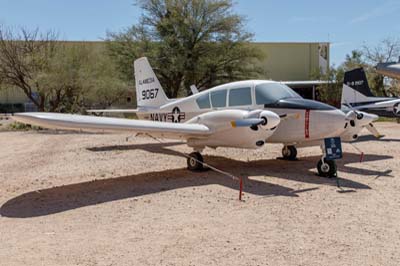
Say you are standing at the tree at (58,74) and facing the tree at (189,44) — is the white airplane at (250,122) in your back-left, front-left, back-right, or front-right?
front-right

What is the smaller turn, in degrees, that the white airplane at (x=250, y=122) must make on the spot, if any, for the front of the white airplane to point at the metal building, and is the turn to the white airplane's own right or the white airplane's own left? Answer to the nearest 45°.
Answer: approximately 135° to the white airplane's own left

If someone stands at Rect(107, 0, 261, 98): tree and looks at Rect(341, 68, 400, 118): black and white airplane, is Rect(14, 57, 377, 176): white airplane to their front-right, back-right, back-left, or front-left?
front-right

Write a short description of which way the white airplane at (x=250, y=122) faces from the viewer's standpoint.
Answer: facing the viewer and to the right of the viewer

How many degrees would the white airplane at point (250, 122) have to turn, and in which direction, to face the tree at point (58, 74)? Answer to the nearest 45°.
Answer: approximately 180°

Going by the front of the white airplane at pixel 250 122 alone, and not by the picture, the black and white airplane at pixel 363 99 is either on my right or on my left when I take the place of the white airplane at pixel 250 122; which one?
on my left

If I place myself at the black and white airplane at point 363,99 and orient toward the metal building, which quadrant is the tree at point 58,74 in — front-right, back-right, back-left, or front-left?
front-left

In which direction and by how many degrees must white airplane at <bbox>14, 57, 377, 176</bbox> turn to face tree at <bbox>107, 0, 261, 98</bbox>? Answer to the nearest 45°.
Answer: approximately 135° to its left
